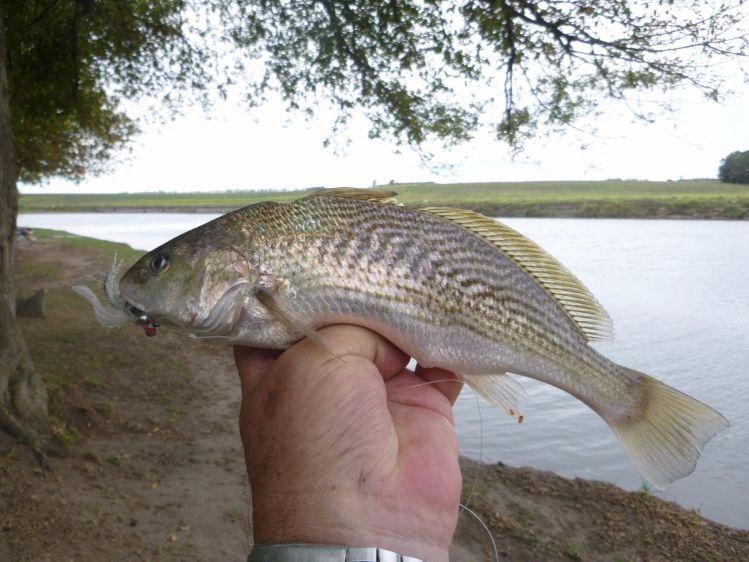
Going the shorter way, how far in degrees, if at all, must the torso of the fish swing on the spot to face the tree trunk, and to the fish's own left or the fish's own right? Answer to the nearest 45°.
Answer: approximately 45° to the fish's own right

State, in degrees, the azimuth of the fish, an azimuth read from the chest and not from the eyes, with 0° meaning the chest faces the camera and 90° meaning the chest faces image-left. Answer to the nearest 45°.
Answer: approximately 90°
